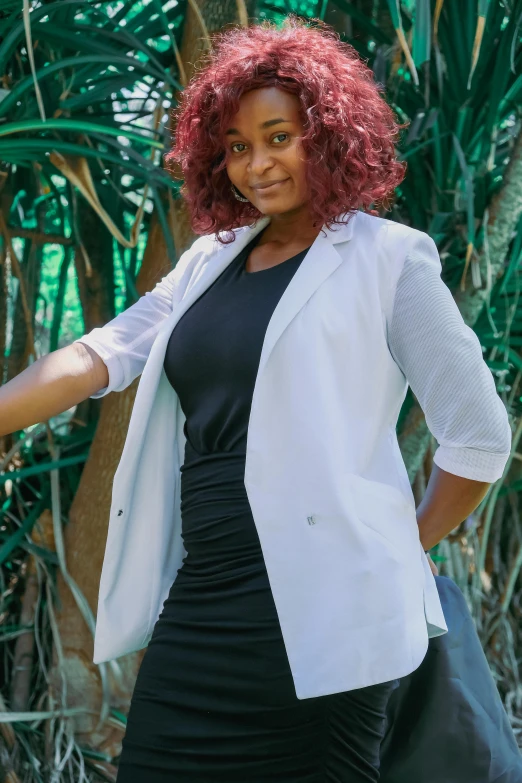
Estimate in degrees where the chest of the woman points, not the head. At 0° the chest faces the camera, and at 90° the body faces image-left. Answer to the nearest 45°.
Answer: approximately 45°
